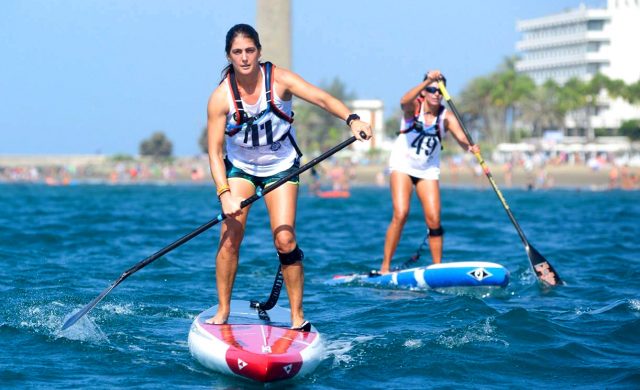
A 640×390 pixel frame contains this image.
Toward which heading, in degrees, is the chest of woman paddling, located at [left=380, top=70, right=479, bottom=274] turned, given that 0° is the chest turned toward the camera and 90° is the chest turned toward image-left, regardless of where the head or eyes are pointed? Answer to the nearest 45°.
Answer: approximately 315°

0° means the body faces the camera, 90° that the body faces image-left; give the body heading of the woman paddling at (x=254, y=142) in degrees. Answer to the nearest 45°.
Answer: approximately 0°

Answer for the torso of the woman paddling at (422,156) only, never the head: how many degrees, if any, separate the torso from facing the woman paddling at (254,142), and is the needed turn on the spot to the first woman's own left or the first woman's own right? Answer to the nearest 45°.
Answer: approximately 45° to the first woman's own right
